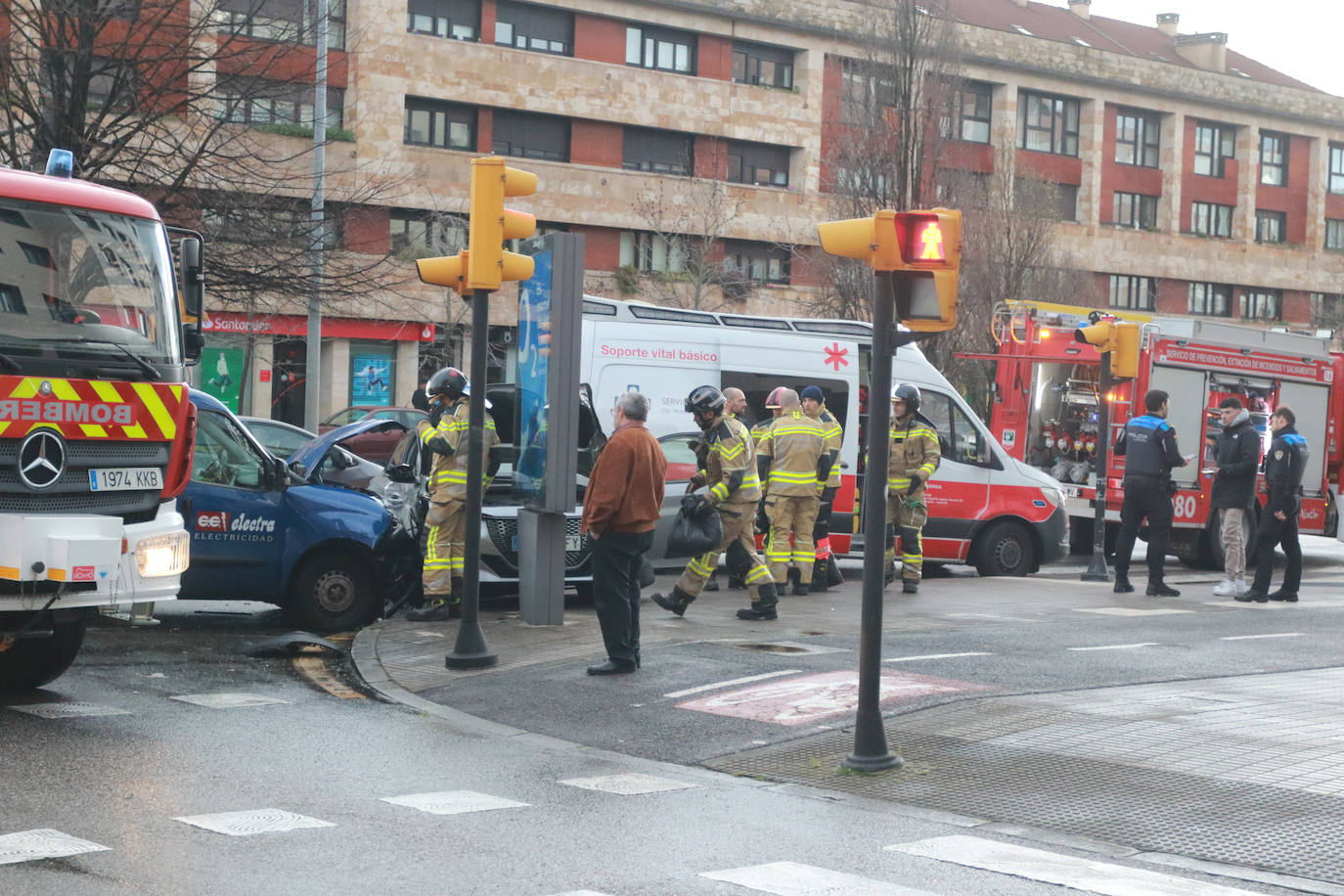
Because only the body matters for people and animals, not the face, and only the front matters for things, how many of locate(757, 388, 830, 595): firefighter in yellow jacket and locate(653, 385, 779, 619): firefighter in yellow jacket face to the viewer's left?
1

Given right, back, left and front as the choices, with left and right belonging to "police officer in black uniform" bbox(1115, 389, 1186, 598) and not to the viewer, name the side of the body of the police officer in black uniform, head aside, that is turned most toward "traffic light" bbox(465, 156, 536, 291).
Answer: back

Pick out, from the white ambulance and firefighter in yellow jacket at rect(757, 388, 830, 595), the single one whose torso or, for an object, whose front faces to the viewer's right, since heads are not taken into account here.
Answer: the white ambulance

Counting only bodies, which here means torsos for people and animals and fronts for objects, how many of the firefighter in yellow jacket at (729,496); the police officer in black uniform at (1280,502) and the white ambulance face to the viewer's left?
2

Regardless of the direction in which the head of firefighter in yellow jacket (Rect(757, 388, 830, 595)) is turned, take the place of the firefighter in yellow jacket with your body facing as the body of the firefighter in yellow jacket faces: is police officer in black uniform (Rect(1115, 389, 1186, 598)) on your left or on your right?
on your right

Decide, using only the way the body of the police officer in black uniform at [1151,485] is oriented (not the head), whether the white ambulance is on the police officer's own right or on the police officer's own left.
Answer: on the police officer's own left

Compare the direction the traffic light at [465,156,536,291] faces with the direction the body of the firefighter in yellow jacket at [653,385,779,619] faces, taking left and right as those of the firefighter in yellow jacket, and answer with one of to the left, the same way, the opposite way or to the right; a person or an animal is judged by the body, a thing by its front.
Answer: the opposite way

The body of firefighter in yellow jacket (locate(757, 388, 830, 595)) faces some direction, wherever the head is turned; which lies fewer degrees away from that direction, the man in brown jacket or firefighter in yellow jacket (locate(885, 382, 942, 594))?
the firefighter in yellow jacket

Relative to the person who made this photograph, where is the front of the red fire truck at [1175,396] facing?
facing away from the viewer and to the right of the viewer
